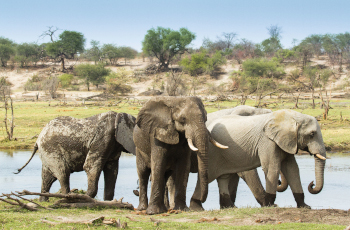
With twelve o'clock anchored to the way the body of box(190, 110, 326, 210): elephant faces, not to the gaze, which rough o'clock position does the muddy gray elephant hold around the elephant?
The muddy gray elephant is roughly at 6 o'clock from the elephant.

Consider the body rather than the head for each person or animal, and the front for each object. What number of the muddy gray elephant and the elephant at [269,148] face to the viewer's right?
2

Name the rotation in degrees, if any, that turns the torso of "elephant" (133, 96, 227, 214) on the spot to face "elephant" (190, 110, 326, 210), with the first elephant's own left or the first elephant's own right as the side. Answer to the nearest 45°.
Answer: approximately 45° to the first elephant's own left

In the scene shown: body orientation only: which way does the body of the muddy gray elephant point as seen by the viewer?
to the viewer's right

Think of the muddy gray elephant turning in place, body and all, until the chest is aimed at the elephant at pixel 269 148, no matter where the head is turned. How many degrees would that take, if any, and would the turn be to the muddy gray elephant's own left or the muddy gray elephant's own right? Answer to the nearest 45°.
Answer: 0° — it already faces it

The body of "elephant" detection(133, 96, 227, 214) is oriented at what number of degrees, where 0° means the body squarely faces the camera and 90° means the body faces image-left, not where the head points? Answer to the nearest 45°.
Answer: approximately 315°

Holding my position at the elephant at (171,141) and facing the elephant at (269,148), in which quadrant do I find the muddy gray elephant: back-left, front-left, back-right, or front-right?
back-left

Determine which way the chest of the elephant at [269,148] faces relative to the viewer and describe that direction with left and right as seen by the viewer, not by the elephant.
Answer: facing to the right of the viewer

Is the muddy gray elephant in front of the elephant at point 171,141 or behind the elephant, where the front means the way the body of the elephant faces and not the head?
behind
